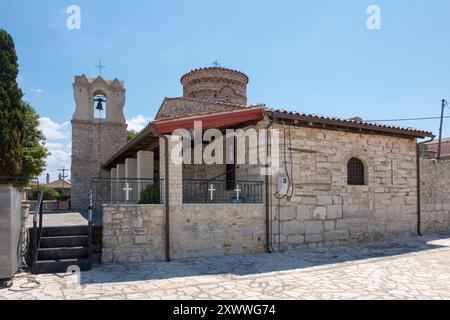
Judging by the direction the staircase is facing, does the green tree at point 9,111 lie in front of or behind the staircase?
behind

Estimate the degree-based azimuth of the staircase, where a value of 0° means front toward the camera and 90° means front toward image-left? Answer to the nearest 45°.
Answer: approximately 0°

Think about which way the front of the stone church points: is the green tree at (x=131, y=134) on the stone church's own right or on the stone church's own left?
on the stone church's own right
